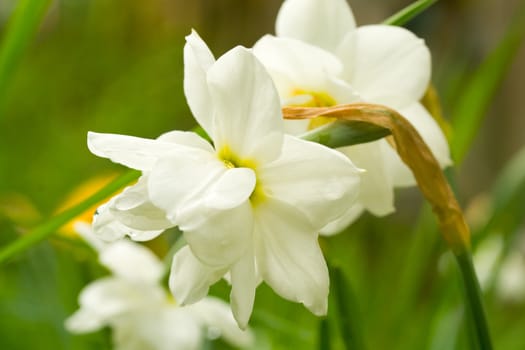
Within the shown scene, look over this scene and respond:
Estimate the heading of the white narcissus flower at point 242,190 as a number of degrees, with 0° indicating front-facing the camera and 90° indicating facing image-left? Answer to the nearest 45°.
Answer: approximately 0°

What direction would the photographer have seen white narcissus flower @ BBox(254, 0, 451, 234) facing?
facing the viewer and to the left of the viewer

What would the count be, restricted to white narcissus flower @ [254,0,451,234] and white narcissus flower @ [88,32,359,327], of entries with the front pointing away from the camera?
0
